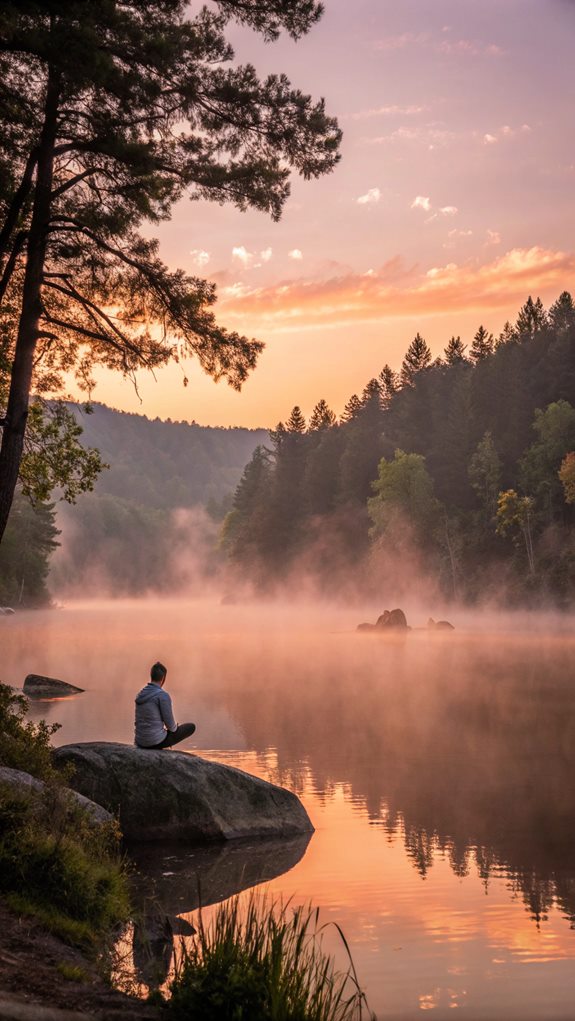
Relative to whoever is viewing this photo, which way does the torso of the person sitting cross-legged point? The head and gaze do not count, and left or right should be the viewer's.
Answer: facing away from the viewer and to the right of the viewer

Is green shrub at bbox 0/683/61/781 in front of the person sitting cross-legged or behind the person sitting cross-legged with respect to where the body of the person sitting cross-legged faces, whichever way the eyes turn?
behind

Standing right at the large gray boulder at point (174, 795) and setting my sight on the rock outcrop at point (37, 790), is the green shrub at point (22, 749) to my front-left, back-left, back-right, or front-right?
front-right

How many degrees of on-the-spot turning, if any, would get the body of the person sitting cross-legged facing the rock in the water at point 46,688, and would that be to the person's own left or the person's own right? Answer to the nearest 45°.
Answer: approximately 45° to the person's own left

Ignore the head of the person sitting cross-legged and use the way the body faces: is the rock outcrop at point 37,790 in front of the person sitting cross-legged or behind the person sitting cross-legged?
behind
